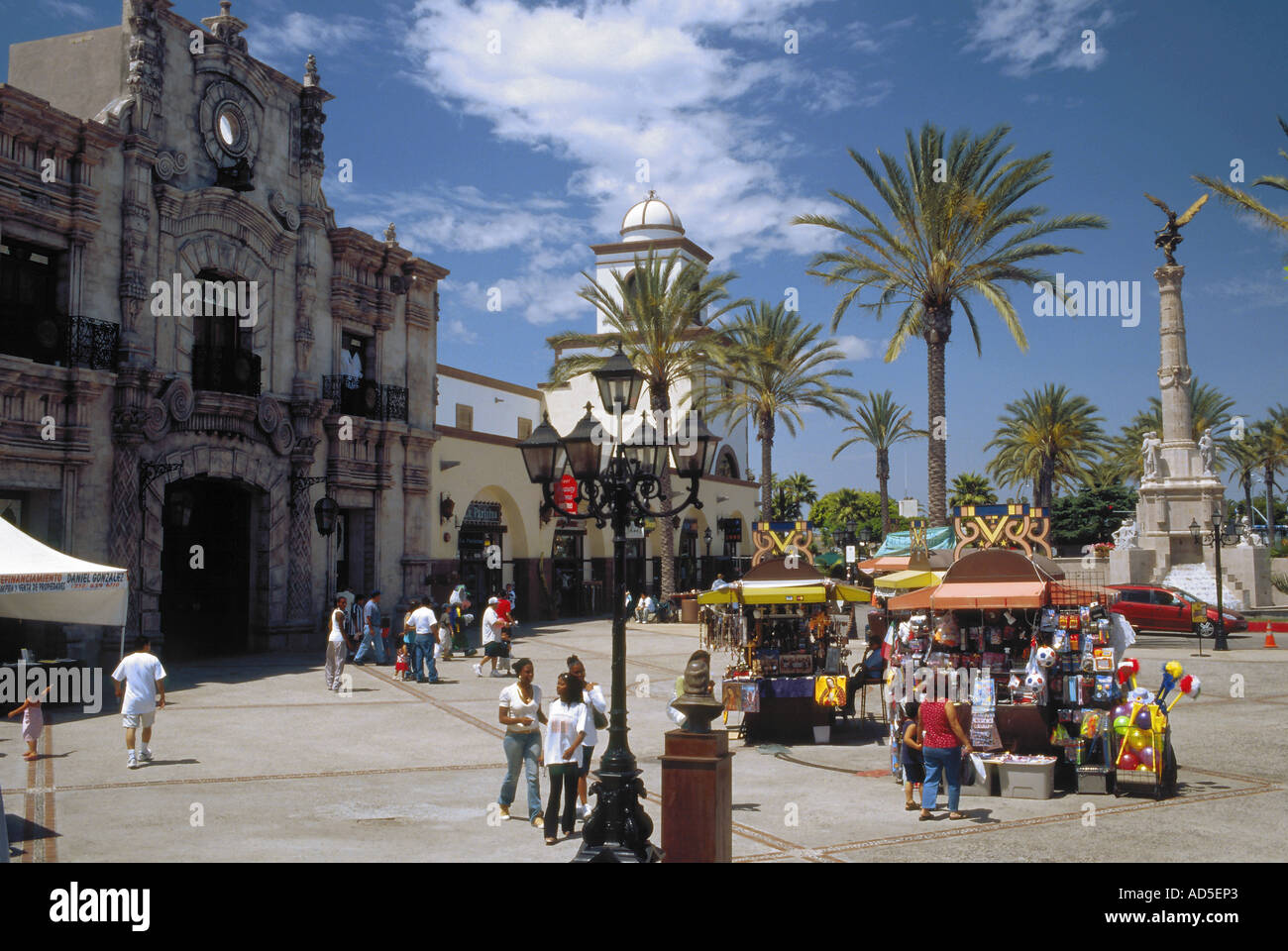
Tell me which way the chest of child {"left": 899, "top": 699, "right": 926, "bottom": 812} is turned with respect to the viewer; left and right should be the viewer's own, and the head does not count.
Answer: facing away from the viewer and to the right of the viewer

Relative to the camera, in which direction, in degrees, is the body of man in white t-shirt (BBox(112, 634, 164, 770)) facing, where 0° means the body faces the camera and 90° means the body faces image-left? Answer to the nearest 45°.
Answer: approximately 180°

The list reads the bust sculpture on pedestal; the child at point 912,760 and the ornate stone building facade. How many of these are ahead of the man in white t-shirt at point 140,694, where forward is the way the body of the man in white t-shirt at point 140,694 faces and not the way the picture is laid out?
1

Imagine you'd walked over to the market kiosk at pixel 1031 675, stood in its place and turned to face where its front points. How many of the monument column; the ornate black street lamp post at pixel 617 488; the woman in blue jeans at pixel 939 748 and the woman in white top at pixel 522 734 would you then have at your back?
1

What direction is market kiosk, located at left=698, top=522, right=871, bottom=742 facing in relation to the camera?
toward the camera

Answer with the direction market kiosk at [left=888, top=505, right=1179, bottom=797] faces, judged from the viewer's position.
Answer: facing the viewer

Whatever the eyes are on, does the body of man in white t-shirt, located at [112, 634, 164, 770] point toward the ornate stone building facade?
yes

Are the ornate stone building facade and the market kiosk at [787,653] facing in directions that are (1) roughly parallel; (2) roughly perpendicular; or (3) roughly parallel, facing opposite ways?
roughly perpendicular
